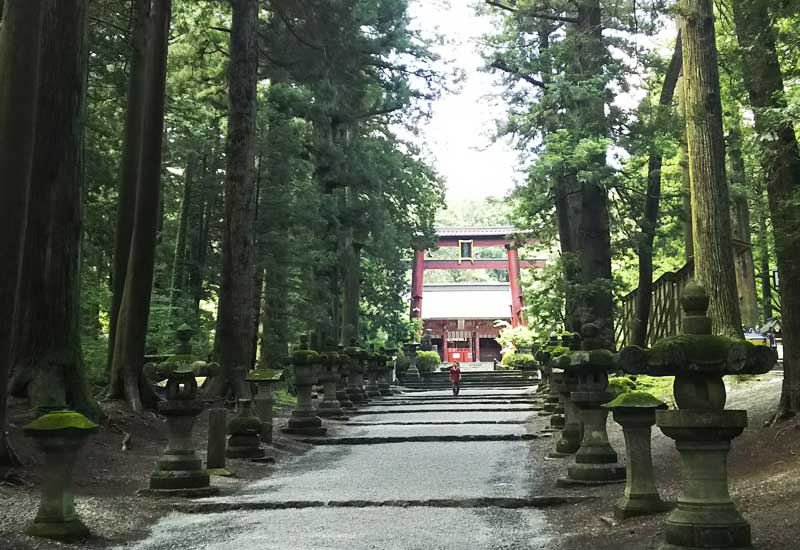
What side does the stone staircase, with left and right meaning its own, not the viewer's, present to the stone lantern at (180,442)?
front

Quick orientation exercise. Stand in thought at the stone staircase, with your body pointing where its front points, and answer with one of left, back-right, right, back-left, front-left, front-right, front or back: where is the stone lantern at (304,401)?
front

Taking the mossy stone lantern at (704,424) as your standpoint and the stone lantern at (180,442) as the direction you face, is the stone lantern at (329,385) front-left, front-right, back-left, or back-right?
front-right

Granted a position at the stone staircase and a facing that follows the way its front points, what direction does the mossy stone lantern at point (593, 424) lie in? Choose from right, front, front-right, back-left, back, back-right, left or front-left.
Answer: front

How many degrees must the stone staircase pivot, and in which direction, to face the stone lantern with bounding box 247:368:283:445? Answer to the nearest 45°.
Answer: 0° — it already faces it

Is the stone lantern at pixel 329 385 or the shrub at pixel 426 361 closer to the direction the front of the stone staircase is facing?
the stone lantern

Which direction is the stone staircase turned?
toward the camera

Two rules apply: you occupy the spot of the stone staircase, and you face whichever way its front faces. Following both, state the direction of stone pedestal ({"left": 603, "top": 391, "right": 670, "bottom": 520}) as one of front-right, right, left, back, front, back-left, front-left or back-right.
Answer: front

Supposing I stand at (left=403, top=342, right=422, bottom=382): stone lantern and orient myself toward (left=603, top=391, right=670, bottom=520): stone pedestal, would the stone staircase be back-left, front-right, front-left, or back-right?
front-left

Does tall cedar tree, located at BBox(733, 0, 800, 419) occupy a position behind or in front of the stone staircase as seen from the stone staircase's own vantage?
in front

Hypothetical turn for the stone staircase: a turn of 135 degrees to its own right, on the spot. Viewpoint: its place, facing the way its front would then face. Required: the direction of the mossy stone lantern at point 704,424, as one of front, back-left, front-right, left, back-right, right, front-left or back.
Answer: back-left

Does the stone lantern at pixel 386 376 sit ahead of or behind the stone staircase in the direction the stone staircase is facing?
ahead

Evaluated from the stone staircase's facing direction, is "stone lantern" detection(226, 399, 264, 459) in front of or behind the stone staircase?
in front
